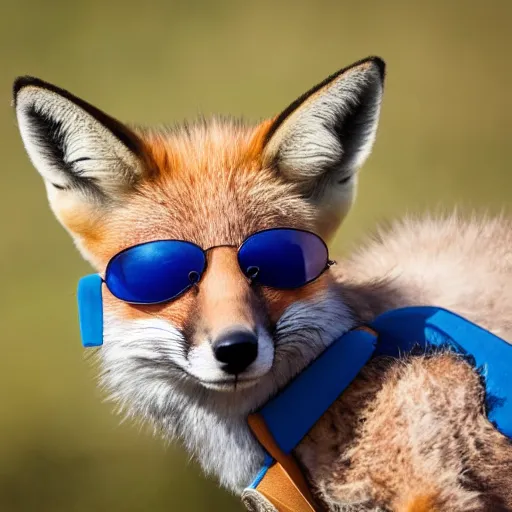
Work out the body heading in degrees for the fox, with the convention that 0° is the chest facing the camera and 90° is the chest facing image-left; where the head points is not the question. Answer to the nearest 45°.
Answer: approximately 45°
